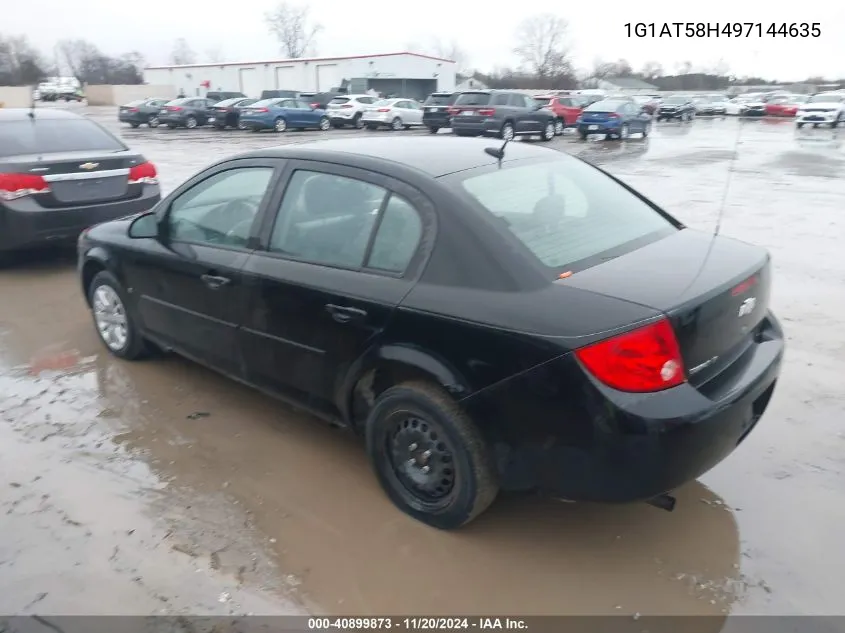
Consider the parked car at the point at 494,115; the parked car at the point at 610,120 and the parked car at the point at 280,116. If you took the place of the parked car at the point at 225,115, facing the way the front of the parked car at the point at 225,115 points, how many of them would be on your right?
3

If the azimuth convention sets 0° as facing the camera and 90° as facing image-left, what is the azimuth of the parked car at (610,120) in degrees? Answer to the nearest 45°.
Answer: approximately 225°

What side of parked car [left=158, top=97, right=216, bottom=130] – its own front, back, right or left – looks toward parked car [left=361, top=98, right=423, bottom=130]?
right

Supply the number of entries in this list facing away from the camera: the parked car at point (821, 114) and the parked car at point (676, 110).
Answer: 0

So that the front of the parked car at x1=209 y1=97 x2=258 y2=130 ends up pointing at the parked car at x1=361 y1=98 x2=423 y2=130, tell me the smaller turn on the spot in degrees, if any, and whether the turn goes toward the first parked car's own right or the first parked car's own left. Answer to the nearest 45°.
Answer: approximately 45° to the first parked car's own right

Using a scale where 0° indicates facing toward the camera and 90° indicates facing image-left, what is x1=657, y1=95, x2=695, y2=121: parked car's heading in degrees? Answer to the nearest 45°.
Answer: approximately 45°

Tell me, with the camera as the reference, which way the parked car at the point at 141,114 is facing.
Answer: facing away from the viewer and to the right of the viewer

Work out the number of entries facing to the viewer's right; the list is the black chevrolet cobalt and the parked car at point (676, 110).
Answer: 0

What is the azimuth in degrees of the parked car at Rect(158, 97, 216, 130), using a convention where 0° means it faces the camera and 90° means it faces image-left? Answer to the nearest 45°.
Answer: approximately 225°

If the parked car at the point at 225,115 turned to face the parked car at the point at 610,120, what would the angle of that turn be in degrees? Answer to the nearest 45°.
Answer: approximately 90° to its right

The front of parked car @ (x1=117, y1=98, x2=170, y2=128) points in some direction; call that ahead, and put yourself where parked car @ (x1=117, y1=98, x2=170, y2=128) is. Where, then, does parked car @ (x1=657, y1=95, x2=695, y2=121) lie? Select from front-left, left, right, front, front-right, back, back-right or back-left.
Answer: front-right

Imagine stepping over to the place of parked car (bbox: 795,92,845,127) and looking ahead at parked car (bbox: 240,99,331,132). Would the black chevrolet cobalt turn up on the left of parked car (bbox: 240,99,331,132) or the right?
left

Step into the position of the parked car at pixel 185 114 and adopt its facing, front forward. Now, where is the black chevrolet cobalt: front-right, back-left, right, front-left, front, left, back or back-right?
back-right

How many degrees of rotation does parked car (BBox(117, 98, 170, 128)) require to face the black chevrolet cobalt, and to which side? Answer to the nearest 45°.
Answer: approximately 135° to its right

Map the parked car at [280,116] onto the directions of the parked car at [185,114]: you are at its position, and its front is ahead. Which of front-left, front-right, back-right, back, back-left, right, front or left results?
right

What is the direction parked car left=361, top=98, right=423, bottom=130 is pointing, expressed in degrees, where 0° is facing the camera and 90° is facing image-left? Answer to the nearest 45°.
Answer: approximately 225°
